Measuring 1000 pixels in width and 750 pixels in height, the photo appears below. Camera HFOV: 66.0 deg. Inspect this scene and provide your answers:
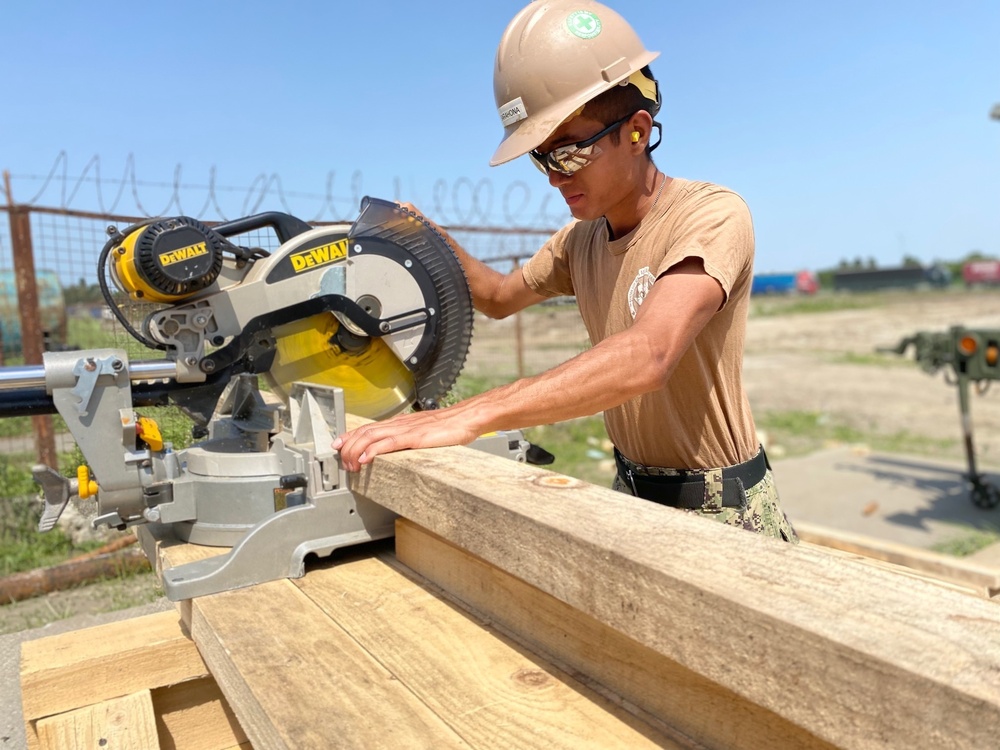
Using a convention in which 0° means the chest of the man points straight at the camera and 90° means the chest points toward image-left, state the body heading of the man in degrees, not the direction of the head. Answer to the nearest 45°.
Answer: approximately 45°

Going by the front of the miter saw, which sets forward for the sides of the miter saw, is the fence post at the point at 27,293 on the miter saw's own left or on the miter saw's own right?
on the miter saw's own left

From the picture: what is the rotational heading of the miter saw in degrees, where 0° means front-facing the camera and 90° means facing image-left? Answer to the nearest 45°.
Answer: approximately 225°

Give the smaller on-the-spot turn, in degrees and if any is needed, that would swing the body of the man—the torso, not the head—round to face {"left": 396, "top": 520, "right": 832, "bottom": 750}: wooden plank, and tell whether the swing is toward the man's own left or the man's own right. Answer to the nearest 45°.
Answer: approximately 45° to the man's own left

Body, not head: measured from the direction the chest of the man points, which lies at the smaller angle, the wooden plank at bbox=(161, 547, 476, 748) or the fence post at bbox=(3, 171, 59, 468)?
the wooden plank

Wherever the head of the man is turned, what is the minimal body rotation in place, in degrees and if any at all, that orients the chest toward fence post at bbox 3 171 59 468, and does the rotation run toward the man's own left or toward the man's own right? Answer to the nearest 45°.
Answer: approximately 90° to the man's own right

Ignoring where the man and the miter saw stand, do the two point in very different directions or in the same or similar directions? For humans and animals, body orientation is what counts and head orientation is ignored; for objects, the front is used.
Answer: very different directions

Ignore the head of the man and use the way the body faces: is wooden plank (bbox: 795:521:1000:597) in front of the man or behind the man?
behind
